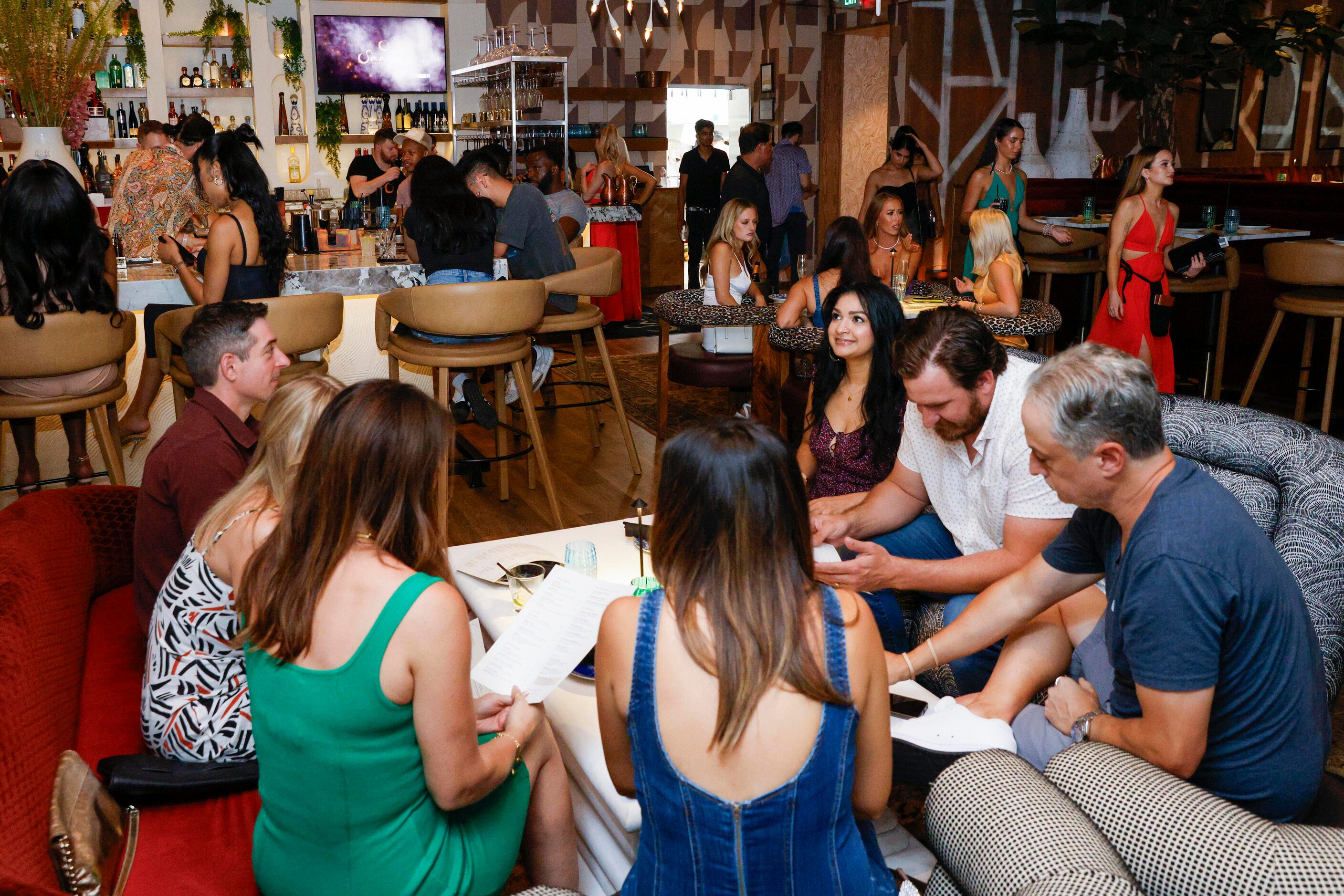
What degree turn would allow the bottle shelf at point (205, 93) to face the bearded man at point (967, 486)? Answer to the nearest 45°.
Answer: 0° — it already faces them

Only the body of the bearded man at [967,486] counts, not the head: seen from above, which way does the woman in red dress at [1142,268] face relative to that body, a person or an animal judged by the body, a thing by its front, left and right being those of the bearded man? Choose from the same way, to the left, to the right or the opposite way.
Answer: to the left

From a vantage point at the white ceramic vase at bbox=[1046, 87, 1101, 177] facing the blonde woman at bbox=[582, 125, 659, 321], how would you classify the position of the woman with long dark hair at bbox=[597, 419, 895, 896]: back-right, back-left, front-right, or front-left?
front-left

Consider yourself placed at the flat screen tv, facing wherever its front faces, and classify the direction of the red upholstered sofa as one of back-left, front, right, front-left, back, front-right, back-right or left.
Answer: front

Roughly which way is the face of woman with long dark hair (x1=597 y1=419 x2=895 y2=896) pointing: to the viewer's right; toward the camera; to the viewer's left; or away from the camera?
away from the camera

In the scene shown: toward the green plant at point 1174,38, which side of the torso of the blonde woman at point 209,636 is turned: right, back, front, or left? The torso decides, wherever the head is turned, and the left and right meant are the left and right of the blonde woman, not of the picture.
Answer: front

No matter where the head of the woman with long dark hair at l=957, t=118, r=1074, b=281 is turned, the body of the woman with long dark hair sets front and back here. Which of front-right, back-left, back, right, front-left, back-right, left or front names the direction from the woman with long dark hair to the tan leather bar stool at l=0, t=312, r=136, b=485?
right

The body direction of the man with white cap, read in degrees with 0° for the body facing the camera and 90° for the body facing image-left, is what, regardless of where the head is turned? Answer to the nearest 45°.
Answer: approximately 45°

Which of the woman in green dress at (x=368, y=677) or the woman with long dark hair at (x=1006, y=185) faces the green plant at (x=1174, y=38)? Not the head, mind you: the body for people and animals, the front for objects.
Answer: the woman in green dress

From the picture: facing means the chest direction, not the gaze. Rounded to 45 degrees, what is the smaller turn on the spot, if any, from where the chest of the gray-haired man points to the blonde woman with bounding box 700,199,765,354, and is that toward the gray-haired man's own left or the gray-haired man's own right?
approximately 45° to the gray-haired man's own right

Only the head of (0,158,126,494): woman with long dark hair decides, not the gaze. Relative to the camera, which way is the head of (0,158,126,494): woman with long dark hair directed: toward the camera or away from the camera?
away from the camera

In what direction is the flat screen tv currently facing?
toward the camera

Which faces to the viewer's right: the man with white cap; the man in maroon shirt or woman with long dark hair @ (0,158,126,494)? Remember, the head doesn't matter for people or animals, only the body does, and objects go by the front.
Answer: the man in maroon shirt

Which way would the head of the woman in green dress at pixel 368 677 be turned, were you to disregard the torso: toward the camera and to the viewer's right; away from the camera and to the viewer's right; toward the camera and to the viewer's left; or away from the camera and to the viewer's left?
away from the camera and to the viewer's right

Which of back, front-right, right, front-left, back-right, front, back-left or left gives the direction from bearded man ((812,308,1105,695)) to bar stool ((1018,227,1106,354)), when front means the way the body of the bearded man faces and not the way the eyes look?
back-right

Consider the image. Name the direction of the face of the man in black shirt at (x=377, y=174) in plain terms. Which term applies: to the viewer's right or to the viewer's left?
to the viewer's right
